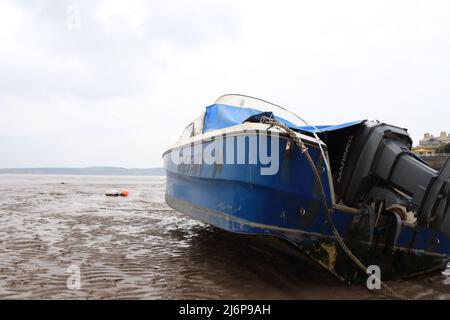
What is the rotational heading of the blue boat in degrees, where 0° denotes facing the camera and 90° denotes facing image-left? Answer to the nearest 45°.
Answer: approximately 135°
